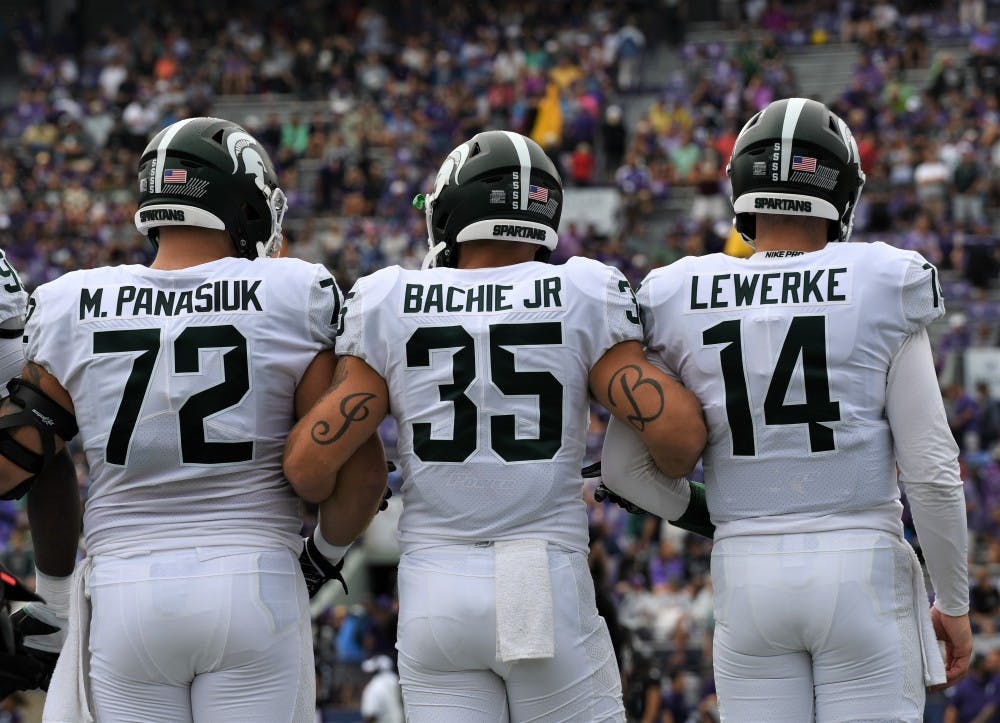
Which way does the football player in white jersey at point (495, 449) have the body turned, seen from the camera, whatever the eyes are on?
away from the camera

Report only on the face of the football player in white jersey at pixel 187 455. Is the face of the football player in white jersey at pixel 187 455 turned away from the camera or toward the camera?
away from the camera

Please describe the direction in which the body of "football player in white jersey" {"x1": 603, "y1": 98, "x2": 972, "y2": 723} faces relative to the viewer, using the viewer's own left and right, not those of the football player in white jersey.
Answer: facing away from the viewer

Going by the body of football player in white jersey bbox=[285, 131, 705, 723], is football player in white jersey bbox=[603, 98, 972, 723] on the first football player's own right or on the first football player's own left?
on the first football player's own right

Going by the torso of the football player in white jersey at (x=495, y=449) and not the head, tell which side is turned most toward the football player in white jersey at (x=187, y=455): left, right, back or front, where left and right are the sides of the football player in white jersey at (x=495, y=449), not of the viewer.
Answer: left

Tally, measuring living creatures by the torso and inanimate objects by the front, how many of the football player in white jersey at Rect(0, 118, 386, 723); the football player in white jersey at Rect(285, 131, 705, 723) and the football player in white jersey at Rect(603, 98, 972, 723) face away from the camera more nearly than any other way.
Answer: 3

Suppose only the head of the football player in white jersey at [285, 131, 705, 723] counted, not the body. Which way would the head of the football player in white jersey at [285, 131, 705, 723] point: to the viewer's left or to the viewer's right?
to the viewer's left

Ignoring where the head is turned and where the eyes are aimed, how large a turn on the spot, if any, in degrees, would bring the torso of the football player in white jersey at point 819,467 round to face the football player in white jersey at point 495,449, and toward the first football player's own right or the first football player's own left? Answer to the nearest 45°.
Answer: approximately 90° to the first football player's own left

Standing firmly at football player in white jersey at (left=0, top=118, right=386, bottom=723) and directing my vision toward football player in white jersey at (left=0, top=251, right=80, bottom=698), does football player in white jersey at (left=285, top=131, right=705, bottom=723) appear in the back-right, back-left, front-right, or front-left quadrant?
back-right

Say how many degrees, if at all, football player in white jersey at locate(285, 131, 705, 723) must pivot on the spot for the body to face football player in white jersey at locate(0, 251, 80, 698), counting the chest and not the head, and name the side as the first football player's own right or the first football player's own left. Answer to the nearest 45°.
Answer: approximately 90° to the first football player's own left

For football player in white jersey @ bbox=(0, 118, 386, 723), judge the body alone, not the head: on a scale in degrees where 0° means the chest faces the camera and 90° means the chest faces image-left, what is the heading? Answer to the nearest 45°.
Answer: approximately 180°

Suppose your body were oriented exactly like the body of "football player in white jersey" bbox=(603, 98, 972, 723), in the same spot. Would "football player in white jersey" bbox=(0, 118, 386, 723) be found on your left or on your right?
on your left
